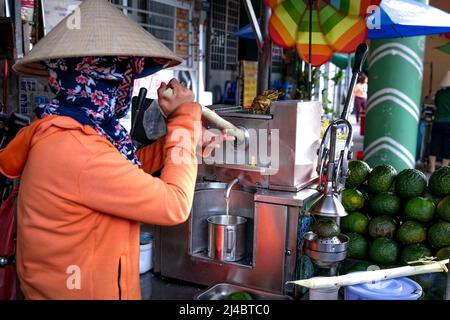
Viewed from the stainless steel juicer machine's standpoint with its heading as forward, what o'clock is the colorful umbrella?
The colorful umbrella is roughly at 5 o'clock from the stainless steel juicer machine.

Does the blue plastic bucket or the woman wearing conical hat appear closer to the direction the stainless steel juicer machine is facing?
the woman wearing conical hat

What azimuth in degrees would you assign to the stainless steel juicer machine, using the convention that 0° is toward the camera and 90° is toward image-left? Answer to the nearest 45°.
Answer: approximately 45°

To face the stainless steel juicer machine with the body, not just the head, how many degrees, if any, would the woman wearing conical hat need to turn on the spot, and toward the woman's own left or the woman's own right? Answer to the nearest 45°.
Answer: approximately 45° to the woman's own left

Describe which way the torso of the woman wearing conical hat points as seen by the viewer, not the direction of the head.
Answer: to the viewer's right

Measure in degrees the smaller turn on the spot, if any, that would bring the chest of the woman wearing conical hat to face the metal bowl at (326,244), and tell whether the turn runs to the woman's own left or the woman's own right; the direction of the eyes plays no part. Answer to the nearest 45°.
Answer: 0° — they already face it

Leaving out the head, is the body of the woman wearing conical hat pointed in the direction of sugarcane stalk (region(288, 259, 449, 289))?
yes

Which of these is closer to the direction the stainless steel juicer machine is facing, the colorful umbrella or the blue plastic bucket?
the blue plastic bucket

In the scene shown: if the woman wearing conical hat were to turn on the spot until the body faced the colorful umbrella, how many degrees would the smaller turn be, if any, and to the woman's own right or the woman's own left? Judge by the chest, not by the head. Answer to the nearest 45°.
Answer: approximately 45° to the woman's own left

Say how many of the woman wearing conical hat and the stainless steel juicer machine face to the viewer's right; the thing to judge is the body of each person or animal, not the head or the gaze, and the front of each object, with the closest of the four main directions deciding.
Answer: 1

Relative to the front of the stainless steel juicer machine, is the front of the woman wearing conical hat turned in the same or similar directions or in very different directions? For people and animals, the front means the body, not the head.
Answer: very different directions
